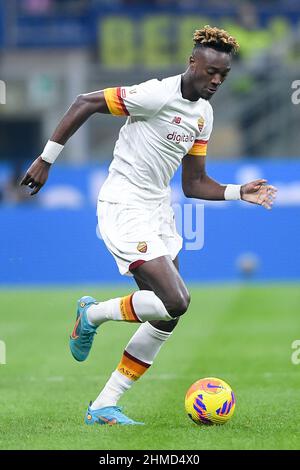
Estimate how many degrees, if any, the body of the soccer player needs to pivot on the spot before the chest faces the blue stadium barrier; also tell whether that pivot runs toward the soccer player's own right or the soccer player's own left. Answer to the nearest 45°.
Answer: approximately 135° to the soccer player's own left

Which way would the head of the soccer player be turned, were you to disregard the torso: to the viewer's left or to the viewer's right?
to the viewer's right
